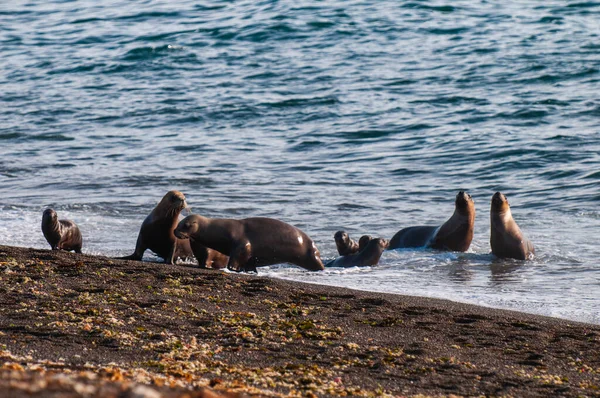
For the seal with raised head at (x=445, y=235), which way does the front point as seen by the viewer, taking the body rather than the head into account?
to the viewer's right

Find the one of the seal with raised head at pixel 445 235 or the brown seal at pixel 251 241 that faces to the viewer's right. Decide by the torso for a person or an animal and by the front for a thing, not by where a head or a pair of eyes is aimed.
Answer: the seal with raised head

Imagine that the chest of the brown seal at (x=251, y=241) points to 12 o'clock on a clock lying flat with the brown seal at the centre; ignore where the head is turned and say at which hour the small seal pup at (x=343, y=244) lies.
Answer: The small seal pup is roughly at 5 o'clock from the brown seal.

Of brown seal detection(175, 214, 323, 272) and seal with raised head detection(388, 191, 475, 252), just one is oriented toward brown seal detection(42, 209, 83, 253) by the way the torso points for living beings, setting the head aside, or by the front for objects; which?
brown seal detection(175, 214, 323, 272)

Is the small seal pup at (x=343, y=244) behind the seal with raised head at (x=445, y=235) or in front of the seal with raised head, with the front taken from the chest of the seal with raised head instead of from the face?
behind

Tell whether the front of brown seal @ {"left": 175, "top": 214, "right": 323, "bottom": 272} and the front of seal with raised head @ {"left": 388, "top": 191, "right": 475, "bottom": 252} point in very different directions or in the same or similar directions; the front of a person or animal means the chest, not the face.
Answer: very different directions
